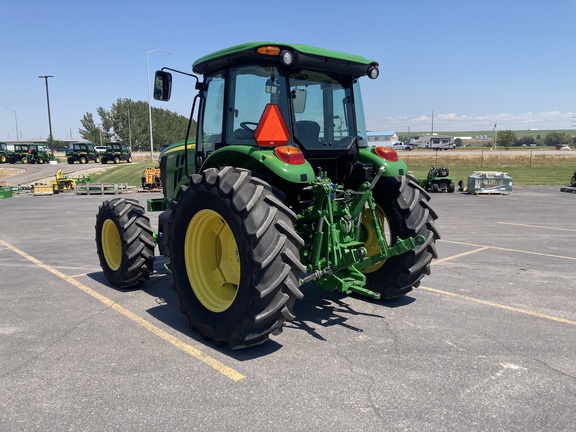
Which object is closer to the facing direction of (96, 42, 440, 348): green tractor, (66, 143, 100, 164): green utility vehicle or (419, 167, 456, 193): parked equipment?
the green utility vehicle

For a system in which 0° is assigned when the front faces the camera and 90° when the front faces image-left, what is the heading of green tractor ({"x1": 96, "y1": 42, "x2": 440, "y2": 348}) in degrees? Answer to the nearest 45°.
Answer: approximately 135°

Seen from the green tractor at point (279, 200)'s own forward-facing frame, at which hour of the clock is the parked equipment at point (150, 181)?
The parked equipment is roughly at 1 o'clock from the green tractor.

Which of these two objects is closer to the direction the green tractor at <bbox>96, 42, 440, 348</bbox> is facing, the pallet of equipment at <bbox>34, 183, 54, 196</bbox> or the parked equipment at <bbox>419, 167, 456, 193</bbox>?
the pallet of equipment

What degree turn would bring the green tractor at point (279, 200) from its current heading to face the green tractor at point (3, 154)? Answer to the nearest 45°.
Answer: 0° — it already faces it

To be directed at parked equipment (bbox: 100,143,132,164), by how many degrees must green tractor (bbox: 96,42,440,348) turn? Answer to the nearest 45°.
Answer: approximately 45° to its right

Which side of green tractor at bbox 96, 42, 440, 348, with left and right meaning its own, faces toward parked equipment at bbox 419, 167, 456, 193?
right

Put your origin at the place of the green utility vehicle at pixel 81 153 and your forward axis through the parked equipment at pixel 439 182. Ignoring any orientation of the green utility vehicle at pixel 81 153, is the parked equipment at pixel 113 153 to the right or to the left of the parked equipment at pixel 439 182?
left

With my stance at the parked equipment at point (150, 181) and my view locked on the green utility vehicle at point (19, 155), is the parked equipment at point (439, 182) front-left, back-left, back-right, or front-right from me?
back-right

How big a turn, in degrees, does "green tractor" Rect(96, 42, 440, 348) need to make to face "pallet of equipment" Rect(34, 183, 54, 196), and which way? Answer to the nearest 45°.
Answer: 0° — it already faces it
